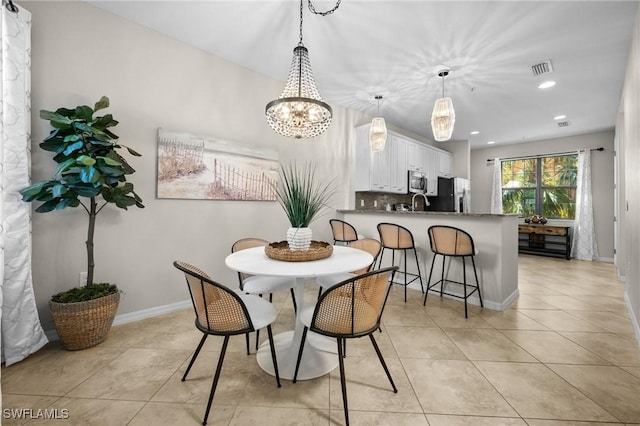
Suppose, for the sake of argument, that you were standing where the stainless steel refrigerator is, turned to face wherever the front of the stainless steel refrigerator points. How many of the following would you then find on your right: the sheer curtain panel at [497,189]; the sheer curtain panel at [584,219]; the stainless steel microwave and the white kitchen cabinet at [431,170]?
2

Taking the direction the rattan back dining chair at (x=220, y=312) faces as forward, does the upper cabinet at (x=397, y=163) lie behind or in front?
in front

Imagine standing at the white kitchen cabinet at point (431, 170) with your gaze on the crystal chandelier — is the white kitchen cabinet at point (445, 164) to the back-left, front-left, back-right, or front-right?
back-left

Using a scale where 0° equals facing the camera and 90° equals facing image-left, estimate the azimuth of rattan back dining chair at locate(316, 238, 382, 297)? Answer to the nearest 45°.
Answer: approximately 45°

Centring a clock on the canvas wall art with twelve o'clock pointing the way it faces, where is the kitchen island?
The kitchen island is roughly at 11 o'clock from the canvas wall art.

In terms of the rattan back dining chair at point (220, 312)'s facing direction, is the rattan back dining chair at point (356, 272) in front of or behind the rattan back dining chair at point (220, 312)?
in front

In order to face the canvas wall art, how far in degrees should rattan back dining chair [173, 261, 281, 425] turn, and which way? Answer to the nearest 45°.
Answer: approximately 45° to its left

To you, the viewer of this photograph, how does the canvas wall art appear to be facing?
facing the viewer and to the right of the viewer

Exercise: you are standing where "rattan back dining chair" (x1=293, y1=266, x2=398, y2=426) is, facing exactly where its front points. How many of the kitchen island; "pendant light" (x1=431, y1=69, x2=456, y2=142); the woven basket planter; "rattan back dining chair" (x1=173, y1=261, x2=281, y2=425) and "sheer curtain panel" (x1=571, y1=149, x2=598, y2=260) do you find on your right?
3

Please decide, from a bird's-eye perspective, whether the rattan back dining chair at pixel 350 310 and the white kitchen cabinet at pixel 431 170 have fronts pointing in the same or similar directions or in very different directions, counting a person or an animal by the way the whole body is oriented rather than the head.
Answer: very different directions

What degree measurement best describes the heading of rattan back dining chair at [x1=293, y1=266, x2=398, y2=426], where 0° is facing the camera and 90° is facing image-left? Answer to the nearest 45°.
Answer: approximately 135°

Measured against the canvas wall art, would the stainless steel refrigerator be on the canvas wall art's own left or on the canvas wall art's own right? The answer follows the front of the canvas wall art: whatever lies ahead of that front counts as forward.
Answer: on the canvas wall art's own left

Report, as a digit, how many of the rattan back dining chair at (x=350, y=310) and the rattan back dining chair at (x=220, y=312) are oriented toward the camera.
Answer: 0

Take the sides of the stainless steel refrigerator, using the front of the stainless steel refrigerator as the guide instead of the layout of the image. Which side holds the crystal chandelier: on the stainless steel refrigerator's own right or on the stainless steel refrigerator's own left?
on the stainless steel refrigerator's own right
